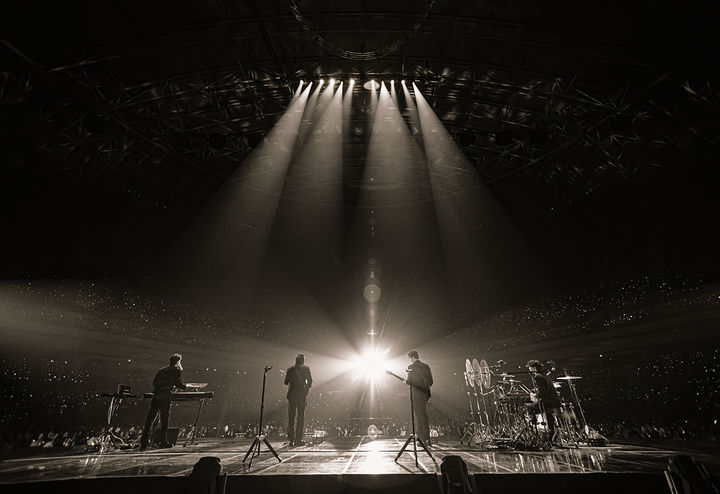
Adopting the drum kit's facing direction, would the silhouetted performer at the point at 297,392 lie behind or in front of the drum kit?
in front

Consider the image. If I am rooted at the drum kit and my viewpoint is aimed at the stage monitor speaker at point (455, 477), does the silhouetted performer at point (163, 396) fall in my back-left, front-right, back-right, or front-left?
front-right

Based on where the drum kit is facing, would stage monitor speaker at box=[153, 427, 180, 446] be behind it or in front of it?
in front

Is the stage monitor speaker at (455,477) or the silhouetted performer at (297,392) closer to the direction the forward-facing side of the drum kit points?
the silhouetted performer

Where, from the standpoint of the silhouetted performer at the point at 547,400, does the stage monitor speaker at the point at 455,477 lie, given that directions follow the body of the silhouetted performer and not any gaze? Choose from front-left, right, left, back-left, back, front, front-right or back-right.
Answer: left

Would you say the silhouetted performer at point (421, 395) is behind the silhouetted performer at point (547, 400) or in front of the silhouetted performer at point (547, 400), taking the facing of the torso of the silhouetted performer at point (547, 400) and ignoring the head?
in front

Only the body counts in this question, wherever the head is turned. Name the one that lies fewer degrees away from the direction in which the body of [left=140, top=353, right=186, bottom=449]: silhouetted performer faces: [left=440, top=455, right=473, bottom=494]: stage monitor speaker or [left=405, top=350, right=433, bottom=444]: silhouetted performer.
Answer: the silhouetted performer
